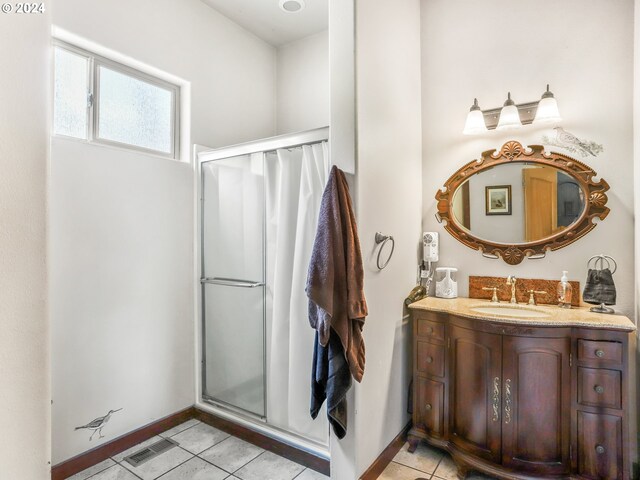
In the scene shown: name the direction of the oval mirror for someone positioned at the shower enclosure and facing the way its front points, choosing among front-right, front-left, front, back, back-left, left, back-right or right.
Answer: back-left

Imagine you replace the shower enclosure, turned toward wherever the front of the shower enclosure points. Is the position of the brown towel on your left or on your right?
on your left

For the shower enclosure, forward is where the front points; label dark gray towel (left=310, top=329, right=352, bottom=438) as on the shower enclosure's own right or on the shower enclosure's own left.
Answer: on the shower enclosure's own left

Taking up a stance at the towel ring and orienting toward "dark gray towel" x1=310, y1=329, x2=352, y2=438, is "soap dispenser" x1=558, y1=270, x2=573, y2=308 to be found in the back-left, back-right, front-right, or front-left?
back-left

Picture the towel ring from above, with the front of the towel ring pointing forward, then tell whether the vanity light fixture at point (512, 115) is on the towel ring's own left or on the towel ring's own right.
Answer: on the towel ring's own left

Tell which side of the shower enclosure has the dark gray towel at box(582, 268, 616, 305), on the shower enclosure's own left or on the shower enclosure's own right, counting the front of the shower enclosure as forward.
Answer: on the shower enclosure's own left

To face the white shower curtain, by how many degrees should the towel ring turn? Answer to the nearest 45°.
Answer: approximately 135° to its right

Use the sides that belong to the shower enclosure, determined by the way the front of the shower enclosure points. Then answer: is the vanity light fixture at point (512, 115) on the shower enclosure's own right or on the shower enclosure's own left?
on the shower enclosure's own left

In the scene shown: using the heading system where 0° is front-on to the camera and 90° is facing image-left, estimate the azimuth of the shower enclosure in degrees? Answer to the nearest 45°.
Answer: approximately 45°
